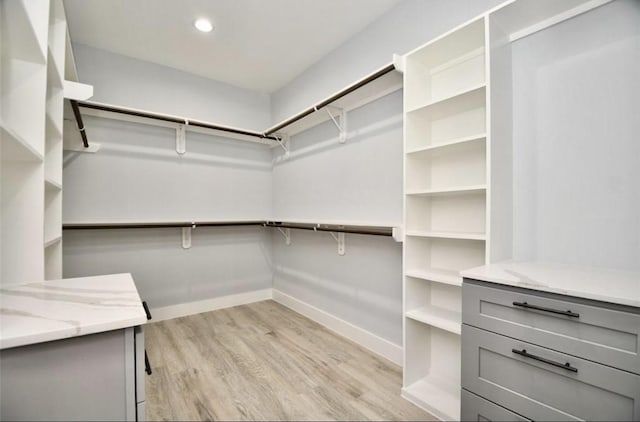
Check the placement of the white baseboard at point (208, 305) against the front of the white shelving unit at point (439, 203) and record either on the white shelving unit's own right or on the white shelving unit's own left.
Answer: on the white shelving unit's own right

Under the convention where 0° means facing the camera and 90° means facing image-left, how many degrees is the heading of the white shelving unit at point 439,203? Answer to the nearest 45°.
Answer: approximately 45°

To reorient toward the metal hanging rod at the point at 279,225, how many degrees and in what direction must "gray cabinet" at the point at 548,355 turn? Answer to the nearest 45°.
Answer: approximately 45° to its right

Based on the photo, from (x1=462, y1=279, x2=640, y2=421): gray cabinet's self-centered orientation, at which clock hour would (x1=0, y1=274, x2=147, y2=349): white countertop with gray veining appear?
The white countertop with gray veining is roughly at 12 o'clock from the gray cabinet.

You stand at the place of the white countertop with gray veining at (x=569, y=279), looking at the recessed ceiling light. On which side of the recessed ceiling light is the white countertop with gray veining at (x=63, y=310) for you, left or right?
left

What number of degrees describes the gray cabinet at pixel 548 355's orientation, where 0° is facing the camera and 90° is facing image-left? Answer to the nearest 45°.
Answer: approximately 45°

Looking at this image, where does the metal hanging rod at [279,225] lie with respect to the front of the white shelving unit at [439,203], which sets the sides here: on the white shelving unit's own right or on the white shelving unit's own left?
on the white shelving unit's own right

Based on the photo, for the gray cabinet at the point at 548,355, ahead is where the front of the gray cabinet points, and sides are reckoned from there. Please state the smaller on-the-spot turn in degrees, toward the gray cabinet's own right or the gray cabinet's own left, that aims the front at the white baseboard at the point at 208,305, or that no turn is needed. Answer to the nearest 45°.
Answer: approximately 45° to the gray cabinet's own right
